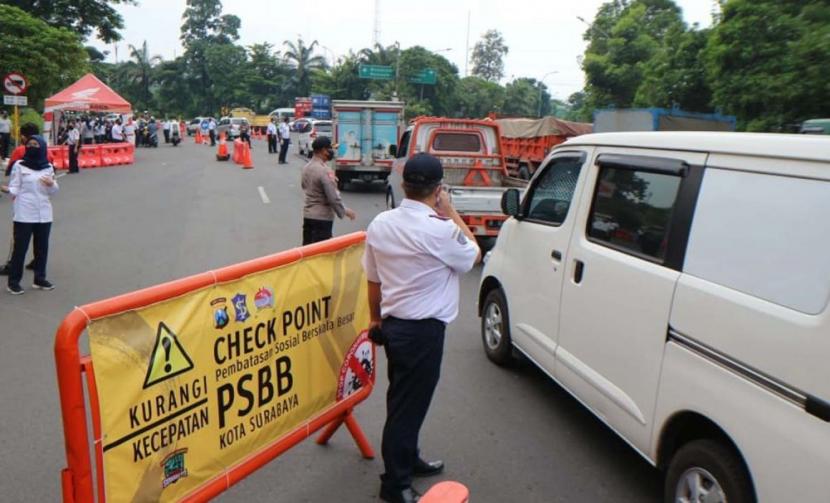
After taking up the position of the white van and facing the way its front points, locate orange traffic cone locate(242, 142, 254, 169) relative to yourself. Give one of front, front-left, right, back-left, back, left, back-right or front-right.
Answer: front

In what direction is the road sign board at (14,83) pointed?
toward the camera

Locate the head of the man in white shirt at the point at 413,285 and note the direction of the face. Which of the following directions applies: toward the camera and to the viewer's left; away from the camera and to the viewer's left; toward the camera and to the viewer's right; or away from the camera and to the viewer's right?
away from the camera and to the viewer's right

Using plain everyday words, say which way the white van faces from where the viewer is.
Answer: facing away from the viewer and to the left of the viewer

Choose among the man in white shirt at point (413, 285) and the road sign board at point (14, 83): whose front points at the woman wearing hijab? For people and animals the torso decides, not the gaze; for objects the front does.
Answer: the road sign board

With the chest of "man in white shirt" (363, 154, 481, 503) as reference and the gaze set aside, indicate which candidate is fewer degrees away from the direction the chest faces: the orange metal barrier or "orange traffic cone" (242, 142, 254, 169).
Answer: the orange traffic cone

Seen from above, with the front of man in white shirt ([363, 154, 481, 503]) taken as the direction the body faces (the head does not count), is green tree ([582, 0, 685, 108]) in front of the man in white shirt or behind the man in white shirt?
in front

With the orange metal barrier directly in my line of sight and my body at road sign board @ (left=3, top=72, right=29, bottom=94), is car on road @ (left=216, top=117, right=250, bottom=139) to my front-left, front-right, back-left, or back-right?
back-left

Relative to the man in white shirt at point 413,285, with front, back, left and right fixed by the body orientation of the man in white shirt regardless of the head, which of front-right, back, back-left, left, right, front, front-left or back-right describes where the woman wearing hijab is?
left

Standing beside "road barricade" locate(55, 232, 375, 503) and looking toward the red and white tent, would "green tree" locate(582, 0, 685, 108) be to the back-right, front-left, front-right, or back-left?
front-right

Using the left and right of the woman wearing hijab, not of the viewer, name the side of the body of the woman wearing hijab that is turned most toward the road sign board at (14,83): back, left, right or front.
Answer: back

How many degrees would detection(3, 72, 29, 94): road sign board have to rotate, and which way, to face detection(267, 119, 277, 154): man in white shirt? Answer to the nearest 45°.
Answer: approximately 135° to its left

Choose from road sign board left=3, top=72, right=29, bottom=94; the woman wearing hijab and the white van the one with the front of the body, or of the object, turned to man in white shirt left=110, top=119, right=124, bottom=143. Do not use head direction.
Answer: the white van

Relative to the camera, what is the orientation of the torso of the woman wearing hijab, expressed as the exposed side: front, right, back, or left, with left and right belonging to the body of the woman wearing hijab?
front

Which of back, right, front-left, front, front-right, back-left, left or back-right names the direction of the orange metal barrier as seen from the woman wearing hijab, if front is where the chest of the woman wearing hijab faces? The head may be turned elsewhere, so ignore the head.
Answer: front

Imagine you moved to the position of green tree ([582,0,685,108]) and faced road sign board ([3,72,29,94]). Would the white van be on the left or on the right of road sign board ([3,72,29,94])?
left
